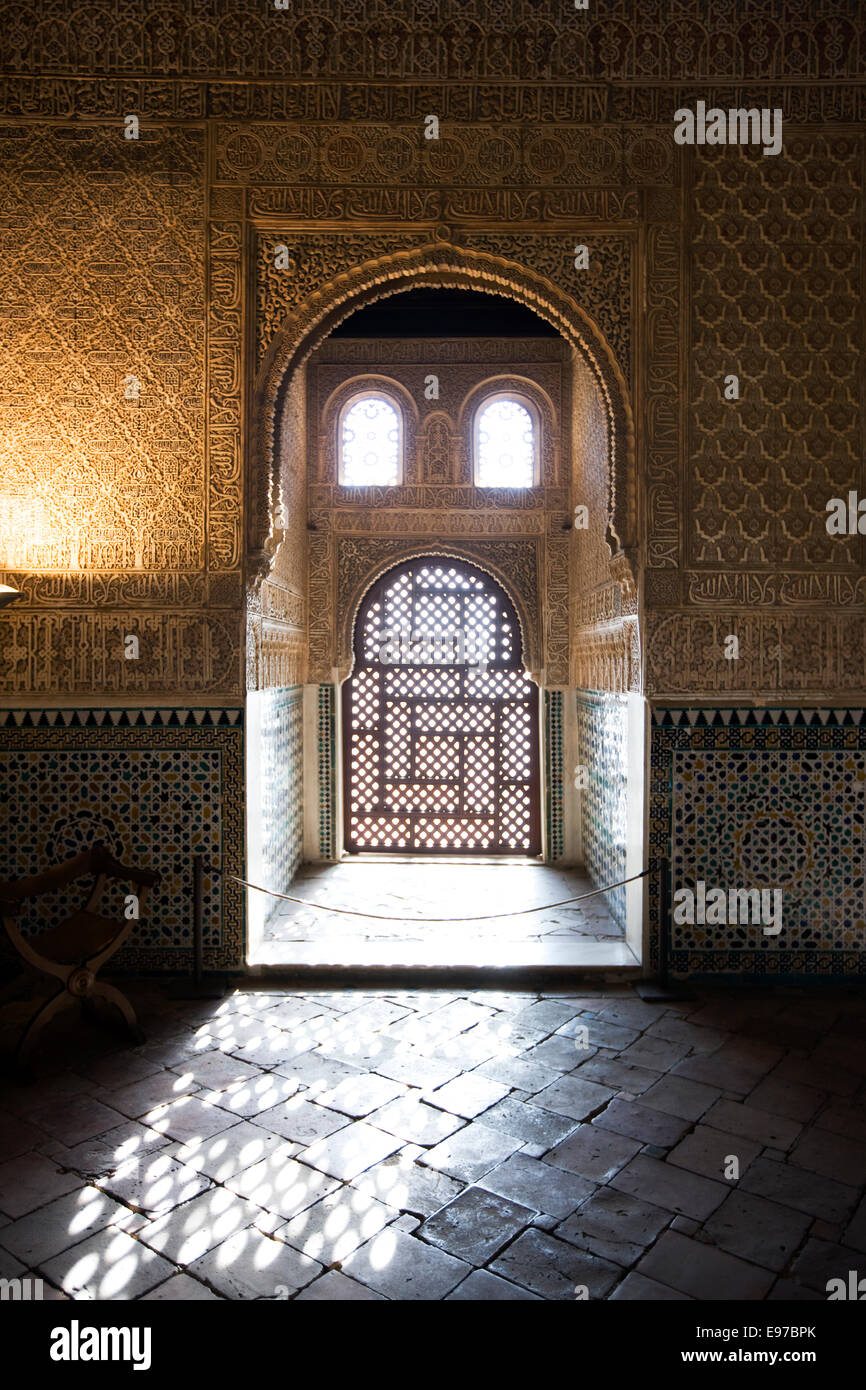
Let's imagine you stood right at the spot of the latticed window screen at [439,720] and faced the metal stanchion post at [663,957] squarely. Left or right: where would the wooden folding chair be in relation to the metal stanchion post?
right

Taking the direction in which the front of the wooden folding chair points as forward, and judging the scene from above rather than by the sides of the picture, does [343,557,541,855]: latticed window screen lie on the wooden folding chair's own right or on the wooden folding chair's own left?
on the wooden folding chair's own left

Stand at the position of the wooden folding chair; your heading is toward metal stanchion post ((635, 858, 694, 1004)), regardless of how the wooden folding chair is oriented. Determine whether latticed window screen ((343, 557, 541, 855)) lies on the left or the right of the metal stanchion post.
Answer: left

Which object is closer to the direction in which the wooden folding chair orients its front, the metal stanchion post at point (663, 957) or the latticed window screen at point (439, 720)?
the metal stanchion post

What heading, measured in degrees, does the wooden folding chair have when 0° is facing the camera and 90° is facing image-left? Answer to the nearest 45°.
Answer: approximately 315°

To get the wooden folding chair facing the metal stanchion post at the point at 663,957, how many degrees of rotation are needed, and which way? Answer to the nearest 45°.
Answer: approximately 45° to its left
